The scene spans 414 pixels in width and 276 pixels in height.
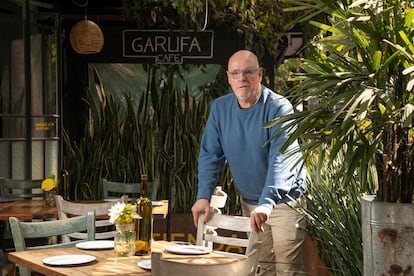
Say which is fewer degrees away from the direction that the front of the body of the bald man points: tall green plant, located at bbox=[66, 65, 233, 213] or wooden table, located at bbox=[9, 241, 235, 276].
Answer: the wooden table

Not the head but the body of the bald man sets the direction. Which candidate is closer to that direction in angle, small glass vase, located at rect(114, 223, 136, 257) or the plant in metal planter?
the small glass vase

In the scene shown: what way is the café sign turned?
toward the camera

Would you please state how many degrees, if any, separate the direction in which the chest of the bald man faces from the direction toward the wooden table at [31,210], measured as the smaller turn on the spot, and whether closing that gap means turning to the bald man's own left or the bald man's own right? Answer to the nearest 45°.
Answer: approximately 90° to the bald man's own right

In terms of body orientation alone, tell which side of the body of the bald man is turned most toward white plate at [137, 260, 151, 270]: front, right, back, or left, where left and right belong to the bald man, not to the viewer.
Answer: front

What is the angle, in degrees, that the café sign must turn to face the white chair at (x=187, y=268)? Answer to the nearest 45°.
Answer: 0° — it already faces it

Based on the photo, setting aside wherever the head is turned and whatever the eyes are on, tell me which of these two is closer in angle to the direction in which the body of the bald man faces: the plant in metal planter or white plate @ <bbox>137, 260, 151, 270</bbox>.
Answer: the white plate

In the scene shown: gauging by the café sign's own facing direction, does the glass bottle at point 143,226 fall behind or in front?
in front

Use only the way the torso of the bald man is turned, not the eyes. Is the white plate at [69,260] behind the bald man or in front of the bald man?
in front

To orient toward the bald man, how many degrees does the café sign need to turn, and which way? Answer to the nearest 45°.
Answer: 0° — it already faces them

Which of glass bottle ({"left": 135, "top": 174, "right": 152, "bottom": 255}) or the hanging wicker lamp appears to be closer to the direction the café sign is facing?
the glass bottle

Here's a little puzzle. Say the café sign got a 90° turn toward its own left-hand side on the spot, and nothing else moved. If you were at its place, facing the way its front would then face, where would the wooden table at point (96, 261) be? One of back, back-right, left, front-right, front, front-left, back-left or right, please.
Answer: right

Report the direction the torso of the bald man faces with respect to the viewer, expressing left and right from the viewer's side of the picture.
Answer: facing the viewer and to the left of the viewer

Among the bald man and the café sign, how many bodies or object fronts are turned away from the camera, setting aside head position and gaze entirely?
0

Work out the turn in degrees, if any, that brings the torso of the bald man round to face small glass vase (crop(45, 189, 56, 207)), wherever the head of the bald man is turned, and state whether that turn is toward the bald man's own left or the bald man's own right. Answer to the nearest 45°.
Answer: approximately 90° to the bald man's own right
